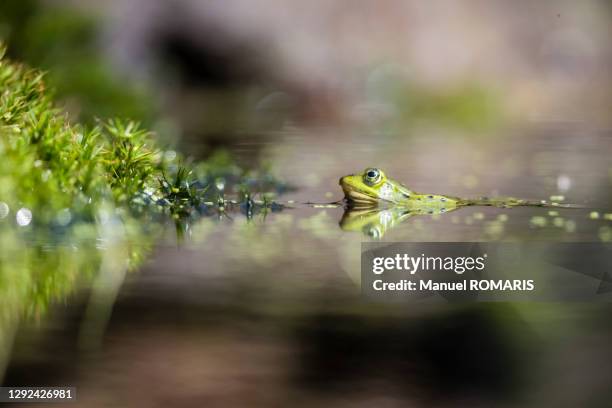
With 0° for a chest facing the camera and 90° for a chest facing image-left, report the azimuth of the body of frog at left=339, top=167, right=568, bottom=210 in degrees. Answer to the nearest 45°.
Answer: approximately 90°

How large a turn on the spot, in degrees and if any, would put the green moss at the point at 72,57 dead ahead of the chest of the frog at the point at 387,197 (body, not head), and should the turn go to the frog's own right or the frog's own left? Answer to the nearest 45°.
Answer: approximately 45° to the frog's own right
